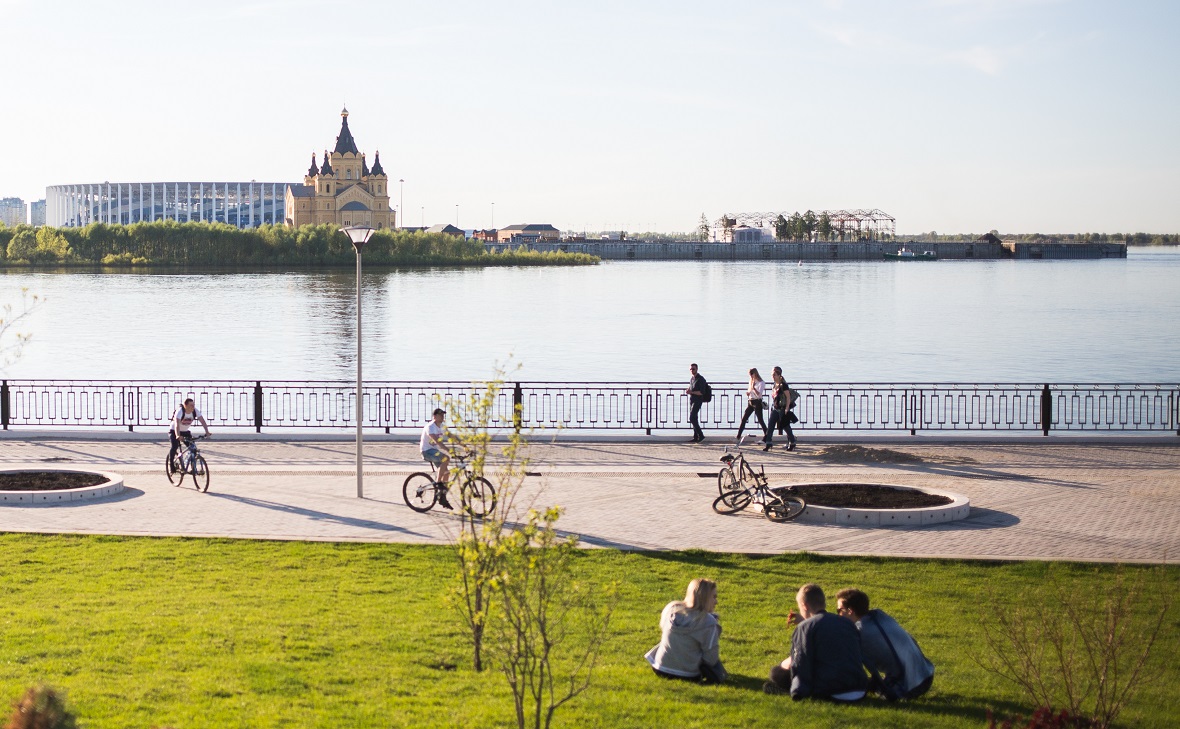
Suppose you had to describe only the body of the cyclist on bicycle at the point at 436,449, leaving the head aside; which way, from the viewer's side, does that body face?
to the viewer's right

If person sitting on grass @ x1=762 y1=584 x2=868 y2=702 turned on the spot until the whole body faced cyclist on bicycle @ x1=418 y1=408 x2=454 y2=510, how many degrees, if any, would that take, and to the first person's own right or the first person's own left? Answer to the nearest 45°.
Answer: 0° — they already face them

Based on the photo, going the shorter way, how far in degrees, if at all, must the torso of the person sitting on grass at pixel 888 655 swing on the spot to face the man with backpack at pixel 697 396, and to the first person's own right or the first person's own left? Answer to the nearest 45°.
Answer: approximately 45° to the first person's own right

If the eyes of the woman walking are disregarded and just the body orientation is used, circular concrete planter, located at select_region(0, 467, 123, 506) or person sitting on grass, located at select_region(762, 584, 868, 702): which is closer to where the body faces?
the circular concrete planter

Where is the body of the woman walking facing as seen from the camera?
to the viewer's left

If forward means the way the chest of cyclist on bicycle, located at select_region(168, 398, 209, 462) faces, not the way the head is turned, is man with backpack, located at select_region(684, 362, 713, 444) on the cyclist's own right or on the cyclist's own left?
on the cyclist's own left

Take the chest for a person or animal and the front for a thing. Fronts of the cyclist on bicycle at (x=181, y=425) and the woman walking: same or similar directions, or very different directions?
very different directions

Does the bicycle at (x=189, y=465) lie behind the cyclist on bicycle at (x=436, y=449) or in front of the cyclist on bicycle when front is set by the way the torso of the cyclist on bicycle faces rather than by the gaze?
behind
